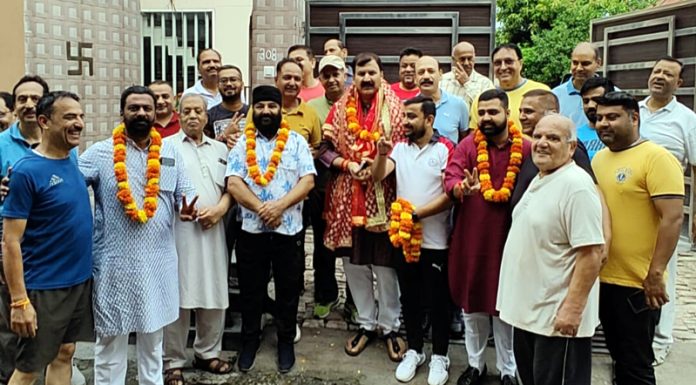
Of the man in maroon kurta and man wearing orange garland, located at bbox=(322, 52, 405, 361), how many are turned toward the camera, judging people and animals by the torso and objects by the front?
2

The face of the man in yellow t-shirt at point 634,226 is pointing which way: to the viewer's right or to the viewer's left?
to the viewer's left

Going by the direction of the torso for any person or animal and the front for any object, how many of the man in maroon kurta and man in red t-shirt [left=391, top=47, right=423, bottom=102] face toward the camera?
2

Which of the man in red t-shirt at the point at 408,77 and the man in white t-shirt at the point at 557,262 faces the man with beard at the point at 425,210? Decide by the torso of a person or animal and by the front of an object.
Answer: the man in red t-shirt

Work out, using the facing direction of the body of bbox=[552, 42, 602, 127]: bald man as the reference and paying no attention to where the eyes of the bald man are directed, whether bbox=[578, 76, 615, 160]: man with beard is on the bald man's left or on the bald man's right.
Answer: on the bald man's left

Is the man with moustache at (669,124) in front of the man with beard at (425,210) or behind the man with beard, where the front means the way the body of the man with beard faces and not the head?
behind

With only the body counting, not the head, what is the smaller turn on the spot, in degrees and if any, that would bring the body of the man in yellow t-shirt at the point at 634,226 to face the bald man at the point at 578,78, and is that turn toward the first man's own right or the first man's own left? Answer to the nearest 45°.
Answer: approximately 135° to the first man's own right

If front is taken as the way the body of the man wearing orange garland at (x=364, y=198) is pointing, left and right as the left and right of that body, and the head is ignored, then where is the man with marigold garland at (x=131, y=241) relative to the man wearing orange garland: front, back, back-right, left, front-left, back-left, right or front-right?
front-right

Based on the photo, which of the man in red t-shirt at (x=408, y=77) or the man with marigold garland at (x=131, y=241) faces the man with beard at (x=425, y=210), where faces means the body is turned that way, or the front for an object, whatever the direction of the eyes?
the man in red t-shirt

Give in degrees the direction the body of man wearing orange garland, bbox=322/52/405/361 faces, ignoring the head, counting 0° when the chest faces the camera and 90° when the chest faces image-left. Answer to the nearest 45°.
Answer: approximately 0°

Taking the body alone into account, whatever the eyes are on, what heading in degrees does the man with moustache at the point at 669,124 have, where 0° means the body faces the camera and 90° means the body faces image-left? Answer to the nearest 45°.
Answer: approximately 45°

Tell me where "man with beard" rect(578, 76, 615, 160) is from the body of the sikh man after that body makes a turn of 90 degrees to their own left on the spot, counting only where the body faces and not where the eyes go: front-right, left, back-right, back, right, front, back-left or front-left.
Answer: front

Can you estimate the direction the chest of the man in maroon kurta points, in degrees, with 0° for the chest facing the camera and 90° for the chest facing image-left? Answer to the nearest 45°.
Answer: approximately 0°

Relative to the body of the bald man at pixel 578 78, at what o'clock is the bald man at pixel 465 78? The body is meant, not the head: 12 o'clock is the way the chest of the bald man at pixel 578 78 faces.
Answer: the bald man at pixel 465 78 is roughly at 2 o'clock from the bald man at pixel 578 78.

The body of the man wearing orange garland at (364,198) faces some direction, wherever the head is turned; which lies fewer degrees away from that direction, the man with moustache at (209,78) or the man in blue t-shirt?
the man in blue t-shirt
